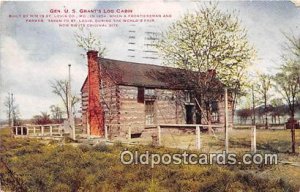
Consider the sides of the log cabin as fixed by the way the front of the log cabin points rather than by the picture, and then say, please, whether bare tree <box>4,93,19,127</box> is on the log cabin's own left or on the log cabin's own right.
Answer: on the log cabin's own right

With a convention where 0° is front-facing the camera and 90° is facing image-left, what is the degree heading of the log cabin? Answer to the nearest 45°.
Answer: approximately 315°

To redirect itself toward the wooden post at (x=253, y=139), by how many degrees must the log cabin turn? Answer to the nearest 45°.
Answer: approximately 45° to its left
